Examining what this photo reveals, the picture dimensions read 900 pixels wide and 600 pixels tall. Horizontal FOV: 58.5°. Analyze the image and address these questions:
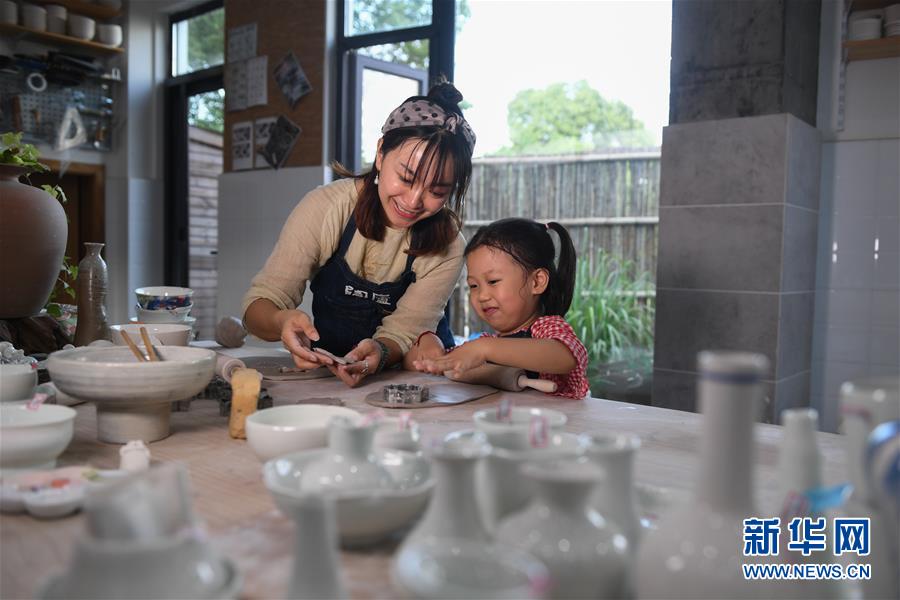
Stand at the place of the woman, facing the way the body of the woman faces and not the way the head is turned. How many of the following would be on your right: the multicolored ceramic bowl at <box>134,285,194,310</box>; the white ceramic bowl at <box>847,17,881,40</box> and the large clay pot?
2

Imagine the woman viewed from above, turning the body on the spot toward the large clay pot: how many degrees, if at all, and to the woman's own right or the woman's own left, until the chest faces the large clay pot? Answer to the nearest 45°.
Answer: approximately 90° to the woman's own right

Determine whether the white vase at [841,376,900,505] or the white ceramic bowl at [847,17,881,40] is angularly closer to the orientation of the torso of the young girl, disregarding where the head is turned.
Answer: the white vase

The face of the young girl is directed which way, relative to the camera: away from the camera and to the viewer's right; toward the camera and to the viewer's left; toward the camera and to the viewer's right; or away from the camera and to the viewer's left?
toward the camera and to the viewer's left

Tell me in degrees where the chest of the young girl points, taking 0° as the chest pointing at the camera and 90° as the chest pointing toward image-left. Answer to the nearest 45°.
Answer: approximately 45°

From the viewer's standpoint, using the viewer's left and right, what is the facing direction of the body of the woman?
facing the viewer

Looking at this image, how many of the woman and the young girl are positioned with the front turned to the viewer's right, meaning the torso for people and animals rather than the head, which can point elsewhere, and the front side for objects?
0

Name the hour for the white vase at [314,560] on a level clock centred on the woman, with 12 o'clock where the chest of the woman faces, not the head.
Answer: The white vase is roughly at 12 o'clock from the woman.

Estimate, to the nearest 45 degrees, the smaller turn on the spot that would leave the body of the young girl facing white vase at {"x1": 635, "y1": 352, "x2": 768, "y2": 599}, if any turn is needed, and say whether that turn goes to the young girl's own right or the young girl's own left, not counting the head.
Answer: approximately 45° to the young girl's own left

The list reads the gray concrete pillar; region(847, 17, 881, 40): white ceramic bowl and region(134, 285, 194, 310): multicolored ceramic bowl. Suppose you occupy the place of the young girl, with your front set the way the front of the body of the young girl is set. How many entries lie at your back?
2

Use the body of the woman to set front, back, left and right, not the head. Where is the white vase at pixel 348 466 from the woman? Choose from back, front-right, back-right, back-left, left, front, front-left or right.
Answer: front

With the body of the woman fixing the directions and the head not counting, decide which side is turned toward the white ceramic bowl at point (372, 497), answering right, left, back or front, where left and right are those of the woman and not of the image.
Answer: front

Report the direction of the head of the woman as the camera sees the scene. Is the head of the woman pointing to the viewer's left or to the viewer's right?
to the viewer's right

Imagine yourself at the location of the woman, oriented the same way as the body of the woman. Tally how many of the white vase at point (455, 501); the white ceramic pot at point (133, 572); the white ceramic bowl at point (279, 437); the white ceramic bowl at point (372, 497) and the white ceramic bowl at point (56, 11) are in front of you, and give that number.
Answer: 4

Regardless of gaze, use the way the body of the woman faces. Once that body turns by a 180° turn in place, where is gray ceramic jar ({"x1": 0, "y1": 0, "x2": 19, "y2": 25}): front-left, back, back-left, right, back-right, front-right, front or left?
front-left
